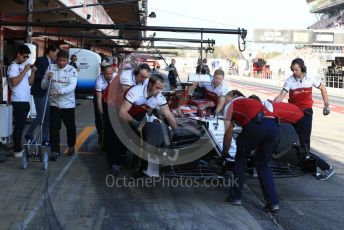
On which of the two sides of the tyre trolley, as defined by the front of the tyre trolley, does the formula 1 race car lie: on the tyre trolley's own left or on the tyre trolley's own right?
on the tyre trolley's own left

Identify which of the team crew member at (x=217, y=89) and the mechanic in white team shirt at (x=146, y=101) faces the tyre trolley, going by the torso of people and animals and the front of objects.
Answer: the team crew member

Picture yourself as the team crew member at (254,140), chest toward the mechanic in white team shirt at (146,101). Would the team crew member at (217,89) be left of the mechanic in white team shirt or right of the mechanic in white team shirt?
right

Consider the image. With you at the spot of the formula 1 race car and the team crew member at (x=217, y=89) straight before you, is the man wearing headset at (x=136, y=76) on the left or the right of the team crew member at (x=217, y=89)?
left

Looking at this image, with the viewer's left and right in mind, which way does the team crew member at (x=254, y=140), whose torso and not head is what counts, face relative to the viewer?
facing away from the viewer and to the left of the viewer

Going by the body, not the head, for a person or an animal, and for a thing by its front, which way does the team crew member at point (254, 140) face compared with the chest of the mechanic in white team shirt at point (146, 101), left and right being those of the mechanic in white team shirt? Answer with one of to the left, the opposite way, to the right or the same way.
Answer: the opposite way

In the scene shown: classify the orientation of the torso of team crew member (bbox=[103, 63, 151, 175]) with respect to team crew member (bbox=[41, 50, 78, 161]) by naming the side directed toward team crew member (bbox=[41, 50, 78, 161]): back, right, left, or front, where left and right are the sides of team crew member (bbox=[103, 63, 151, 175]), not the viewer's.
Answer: back
